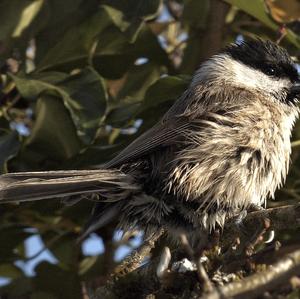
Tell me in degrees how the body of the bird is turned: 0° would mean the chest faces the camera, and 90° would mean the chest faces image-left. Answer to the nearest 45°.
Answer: approximately 270°

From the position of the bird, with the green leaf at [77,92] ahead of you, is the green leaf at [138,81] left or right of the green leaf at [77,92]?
right

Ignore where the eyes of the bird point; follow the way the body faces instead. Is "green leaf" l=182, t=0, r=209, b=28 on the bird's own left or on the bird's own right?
on the bird's own left

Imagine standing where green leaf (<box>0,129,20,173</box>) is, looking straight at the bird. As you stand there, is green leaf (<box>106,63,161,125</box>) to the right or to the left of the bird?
left

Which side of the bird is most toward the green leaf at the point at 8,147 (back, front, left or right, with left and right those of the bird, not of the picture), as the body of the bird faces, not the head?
back

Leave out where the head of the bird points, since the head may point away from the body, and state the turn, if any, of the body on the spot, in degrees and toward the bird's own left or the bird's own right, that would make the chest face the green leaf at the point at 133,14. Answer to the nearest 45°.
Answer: approximately 135° to the bird's own left

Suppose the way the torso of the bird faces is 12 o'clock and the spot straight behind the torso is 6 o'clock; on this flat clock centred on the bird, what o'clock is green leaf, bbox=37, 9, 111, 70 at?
The green leaf is roughly at 7 o'clock from the bird.

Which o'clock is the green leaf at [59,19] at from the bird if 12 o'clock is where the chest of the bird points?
The green leaf is roughly at 7 o'clock from the bird.

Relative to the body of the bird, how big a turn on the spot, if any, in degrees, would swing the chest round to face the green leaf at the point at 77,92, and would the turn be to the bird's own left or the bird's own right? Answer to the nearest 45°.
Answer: approximately 180°

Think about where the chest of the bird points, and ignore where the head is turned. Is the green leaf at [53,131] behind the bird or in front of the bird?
behind
